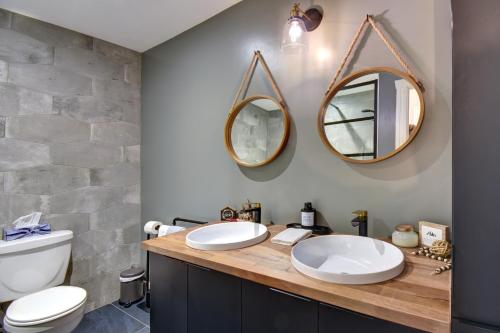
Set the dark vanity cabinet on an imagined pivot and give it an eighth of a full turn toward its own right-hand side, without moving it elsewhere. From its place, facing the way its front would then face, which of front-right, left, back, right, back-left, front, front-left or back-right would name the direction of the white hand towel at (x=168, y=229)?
front-right

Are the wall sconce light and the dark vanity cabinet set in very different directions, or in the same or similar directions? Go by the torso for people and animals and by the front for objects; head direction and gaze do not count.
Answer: same or similar directions

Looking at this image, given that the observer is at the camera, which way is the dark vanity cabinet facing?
facing the viewer and to the left of the viewer

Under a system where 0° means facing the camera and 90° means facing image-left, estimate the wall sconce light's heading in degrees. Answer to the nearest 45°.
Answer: approximately 45°

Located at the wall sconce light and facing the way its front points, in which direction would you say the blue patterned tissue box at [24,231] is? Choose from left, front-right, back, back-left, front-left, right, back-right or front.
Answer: front-right

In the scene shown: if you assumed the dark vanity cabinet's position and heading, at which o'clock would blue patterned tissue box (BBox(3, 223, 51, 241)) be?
The blue patterned tissue box is roughly at 2 o'clock from the dark vanity cabinet.

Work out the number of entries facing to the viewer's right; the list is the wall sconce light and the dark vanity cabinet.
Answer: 0
